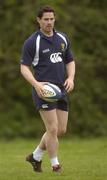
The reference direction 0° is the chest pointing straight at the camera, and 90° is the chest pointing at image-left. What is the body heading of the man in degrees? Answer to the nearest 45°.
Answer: approximately 315°
